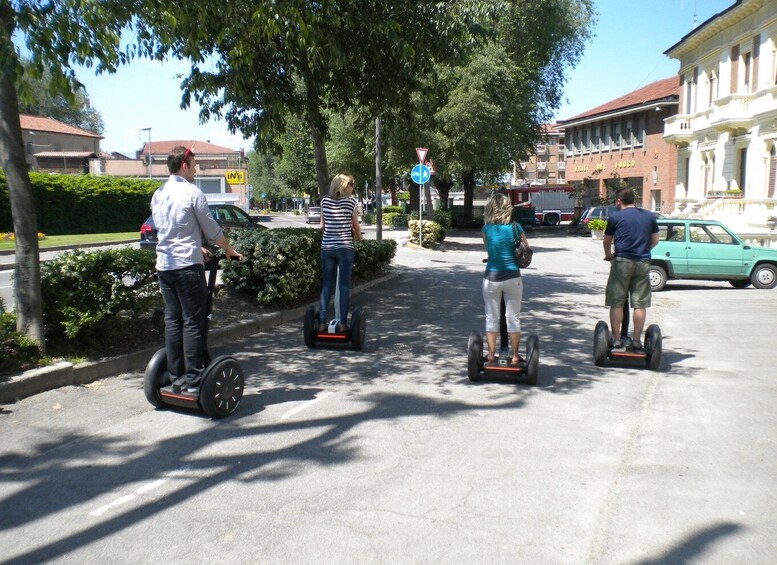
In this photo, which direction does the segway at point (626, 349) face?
away from the camera

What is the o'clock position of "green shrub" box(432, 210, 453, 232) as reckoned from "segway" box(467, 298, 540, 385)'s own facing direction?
The green shrub is roughly at 12 o'clock from the segway.

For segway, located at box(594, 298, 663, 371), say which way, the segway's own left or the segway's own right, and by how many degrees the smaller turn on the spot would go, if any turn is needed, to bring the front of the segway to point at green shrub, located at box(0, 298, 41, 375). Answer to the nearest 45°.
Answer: approximately 135° to the segway's own left

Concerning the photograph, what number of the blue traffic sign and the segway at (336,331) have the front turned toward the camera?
1

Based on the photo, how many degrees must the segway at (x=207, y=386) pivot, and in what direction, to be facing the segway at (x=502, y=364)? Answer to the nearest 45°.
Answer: approximately 45° to its right

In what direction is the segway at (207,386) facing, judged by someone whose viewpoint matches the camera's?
facing away from the viewer and to the right of the viewer

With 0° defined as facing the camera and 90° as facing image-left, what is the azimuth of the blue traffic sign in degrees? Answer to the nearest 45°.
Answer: approximately 0°

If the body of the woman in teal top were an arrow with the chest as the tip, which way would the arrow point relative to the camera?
away from the camera

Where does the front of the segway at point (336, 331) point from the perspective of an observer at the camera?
facing away from the viewer

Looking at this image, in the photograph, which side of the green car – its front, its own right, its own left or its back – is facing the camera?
right

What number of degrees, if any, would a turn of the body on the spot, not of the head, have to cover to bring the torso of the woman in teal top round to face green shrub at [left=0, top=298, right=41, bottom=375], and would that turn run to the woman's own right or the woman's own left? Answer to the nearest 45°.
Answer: approximately 90° to the woman's own left

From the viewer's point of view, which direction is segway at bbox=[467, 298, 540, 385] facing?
away from the camera

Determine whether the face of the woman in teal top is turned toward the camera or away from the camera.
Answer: away from the camera

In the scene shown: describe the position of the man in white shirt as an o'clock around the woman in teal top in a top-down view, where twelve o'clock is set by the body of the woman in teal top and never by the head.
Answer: The man in white shirt is roughly at 8 o'clock from the woman in teal top.
